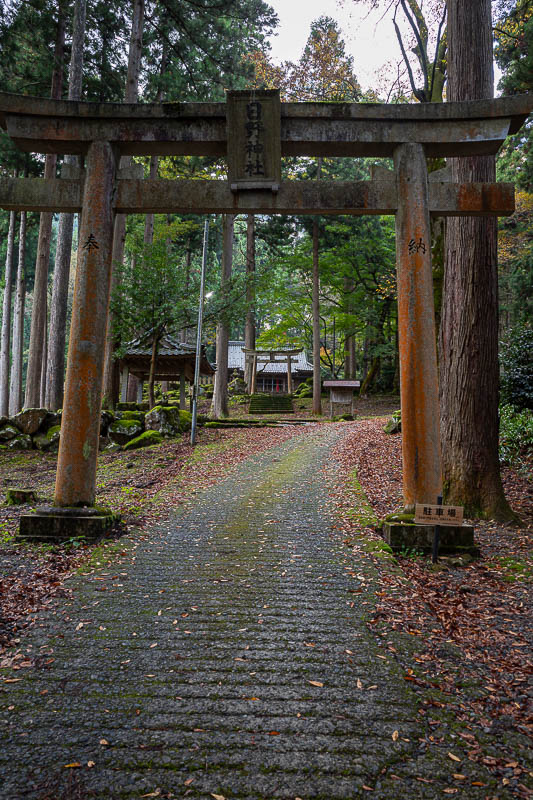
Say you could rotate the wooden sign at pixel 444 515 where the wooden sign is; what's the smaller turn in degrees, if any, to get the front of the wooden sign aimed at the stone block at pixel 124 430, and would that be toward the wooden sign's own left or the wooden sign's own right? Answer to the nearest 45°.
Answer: approximately 135° to the wooden sign's own right

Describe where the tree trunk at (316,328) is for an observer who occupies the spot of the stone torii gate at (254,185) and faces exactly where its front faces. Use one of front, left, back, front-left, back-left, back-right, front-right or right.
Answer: back

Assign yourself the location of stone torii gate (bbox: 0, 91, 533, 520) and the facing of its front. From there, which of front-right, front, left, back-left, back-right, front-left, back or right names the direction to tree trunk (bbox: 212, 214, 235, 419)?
back

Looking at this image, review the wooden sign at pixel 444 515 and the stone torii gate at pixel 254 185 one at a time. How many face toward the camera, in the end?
2

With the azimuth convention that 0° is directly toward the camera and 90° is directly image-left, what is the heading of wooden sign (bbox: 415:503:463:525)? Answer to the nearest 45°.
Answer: approximately 0°

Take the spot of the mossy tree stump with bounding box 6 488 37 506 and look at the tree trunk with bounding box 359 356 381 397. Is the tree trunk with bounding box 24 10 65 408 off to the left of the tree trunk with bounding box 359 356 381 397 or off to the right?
left

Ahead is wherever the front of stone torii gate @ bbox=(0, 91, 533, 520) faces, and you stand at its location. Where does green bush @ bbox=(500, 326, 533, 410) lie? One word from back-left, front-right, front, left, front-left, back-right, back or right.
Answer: back-left

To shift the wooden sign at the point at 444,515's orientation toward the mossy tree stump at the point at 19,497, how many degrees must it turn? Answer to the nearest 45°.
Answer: approximately 90° to its right

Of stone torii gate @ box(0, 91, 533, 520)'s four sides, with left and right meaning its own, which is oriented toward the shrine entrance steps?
back

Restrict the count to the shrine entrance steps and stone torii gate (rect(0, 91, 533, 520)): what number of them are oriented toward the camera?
2
